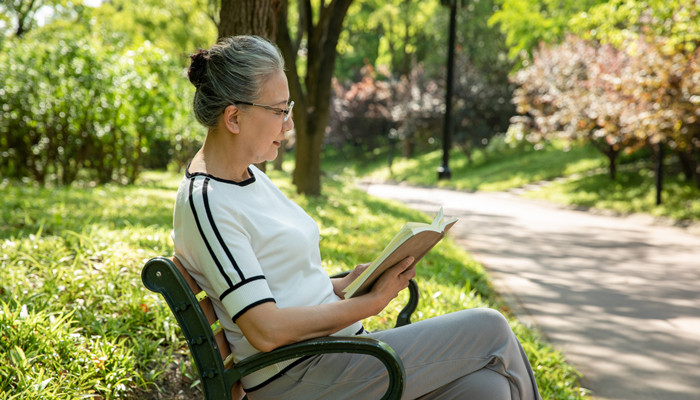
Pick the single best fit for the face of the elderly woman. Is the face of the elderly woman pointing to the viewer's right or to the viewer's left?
to the viewer's right

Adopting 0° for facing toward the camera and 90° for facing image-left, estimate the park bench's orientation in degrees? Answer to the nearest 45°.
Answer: approximately 270°

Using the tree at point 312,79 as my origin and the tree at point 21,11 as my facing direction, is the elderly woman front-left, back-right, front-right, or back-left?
back-left

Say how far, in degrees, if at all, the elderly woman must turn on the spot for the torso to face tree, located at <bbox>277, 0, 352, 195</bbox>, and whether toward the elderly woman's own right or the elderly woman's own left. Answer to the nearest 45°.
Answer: approximately 90° to the elderly woman's own left

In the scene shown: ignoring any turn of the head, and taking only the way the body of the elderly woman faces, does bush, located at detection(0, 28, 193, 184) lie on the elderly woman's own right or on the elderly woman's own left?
on the elderly woman's own left

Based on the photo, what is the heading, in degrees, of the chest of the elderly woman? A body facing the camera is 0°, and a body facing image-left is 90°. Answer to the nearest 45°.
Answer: approximately 270°
